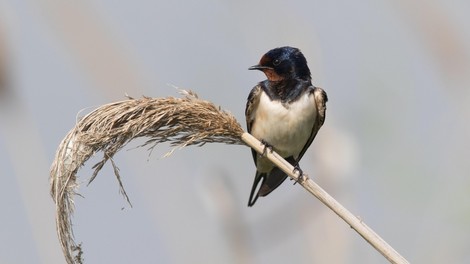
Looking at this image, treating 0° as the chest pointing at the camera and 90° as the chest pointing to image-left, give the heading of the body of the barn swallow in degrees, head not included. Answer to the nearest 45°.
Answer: approximately 0°
